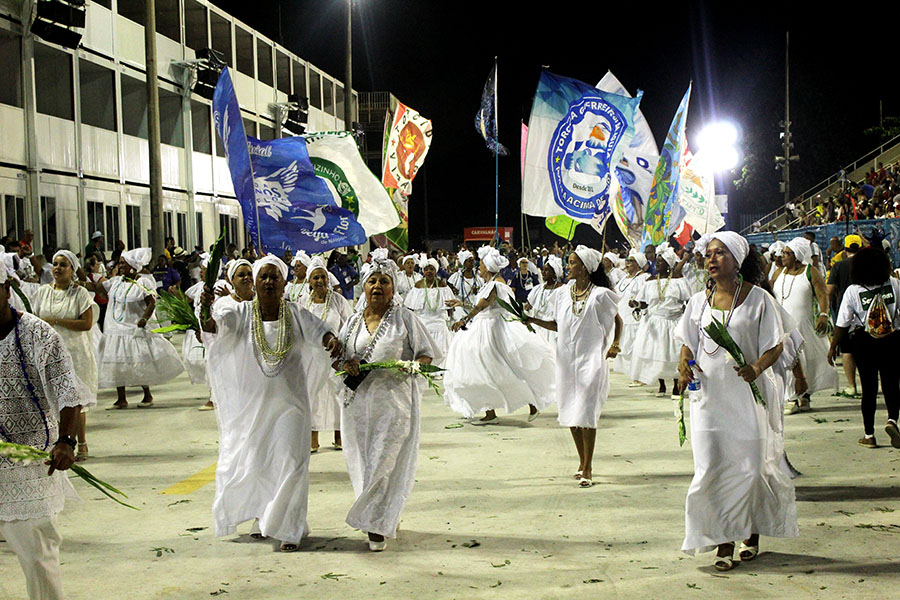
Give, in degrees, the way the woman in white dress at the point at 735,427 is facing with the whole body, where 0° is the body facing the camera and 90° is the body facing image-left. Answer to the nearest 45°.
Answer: approximately 45°

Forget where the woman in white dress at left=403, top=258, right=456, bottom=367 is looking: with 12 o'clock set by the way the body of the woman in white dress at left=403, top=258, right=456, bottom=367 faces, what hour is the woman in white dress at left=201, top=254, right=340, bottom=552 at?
the woman in white dress at left=201, top=254, right=340, bottom=552 is roughly at 12 o'clock from the woman in white dress at left=403, top=258, right=456, bottom=367.

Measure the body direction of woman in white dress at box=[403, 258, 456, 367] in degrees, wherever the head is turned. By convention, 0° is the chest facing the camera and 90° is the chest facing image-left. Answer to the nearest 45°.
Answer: approximately 0°

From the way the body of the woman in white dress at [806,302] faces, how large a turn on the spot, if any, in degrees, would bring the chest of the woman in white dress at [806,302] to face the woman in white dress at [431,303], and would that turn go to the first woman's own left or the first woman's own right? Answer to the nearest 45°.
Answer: approximately 90° to the first woman's own right

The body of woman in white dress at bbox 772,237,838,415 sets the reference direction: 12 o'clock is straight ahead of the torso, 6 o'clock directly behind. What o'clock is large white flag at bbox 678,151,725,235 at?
The large white flag is roughly at 4 o'clock from the woman in white dress.

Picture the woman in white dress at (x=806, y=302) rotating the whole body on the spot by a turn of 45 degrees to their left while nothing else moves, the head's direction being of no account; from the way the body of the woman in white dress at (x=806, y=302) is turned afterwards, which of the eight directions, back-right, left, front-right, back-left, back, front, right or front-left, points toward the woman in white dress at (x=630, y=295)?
back-right

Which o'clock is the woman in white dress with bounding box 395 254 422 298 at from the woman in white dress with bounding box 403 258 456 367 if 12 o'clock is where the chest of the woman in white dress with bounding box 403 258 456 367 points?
the woman in white dress with bounding box 395 254 422 298 is roughly at 6 o'clock from the woman in white dress with bounding box 403 258 456 367.

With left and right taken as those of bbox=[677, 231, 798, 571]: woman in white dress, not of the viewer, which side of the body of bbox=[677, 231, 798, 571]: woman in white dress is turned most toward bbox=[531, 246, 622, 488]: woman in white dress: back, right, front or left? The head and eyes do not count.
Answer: right

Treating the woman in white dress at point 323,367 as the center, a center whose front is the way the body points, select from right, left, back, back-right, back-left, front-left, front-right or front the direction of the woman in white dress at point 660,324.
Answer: back-left
